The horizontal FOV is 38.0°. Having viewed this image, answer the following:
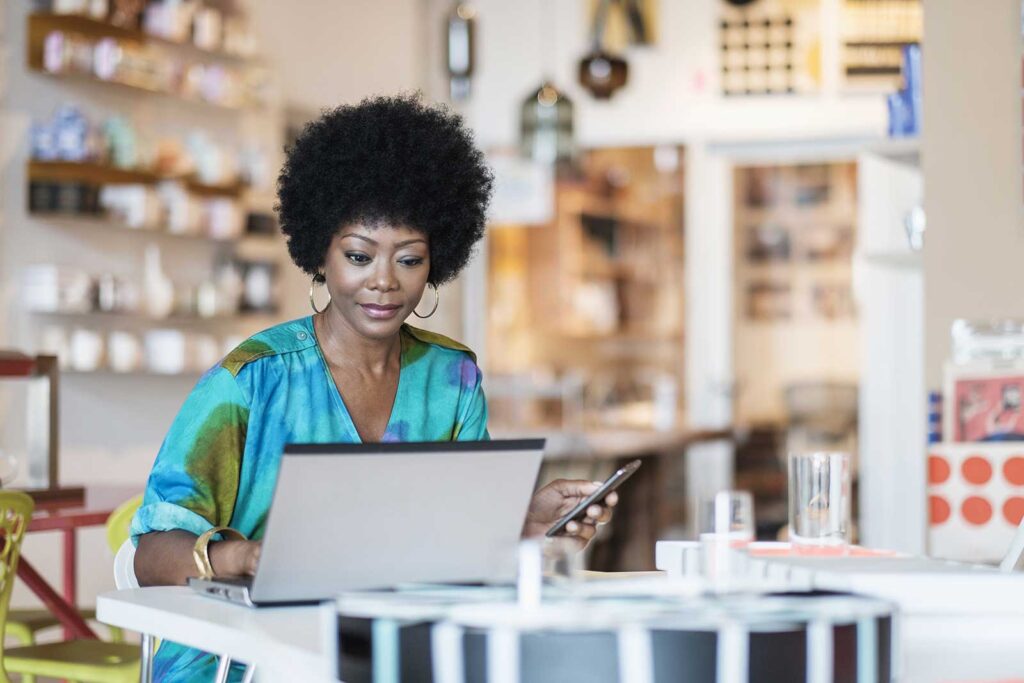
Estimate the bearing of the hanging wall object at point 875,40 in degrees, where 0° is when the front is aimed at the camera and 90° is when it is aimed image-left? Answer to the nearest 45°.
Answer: approximately 0°

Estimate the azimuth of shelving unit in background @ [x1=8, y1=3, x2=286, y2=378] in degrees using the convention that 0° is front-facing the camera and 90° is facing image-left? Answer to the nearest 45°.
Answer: approximately 315°

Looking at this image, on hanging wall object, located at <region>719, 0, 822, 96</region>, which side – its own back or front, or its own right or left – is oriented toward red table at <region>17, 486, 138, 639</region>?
front

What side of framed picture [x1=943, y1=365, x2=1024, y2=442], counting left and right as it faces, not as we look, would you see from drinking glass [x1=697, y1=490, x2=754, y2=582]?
front

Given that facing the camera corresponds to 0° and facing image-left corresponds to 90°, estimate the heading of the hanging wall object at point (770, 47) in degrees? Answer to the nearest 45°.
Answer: approximately 0°

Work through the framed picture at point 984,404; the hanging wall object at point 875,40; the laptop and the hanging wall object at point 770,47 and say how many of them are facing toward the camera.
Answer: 3

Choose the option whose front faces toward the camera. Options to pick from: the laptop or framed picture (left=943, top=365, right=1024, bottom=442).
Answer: the framed picture

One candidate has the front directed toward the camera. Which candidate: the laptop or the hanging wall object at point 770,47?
the hanging wall object

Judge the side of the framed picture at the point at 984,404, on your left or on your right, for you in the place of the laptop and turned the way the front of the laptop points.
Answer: on your right

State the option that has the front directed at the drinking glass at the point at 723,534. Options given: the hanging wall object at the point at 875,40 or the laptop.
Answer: the hanging wall object

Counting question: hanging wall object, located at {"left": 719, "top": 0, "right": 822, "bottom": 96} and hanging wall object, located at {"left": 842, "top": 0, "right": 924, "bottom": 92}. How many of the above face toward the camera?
2

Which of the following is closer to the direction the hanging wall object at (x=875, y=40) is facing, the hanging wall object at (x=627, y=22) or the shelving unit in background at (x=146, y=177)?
the shelving unit in background

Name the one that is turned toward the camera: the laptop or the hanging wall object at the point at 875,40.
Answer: the hanging wall object

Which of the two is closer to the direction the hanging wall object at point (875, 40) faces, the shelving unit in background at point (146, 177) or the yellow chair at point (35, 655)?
the yellow chair

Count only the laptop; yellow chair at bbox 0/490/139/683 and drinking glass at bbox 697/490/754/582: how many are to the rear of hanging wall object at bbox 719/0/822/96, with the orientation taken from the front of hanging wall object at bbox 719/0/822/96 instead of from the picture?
0

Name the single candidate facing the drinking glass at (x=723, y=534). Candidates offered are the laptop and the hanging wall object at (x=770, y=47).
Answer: the hanging wall object

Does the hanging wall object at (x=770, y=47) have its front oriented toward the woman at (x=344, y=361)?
yes

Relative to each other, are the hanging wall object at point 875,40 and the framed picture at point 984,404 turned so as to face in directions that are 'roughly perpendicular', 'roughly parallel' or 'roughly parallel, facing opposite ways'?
roughly parallel

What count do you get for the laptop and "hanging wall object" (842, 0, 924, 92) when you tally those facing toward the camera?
1

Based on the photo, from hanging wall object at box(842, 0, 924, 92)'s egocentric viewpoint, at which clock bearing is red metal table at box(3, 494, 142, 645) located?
The red metal table is roughly at 1 o'clock from the hanging wall object.

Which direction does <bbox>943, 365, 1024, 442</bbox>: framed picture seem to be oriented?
toward the camera

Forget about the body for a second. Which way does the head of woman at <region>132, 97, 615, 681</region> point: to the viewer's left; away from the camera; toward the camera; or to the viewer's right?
toward the camera
